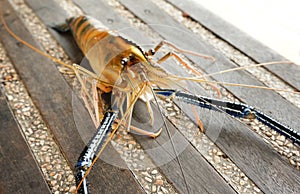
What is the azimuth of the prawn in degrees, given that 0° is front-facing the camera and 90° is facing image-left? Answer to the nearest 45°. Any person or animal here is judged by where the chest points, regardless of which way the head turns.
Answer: approximately 315°

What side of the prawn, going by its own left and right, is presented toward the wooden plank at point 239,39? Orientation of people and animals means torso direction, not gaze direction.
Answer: left
